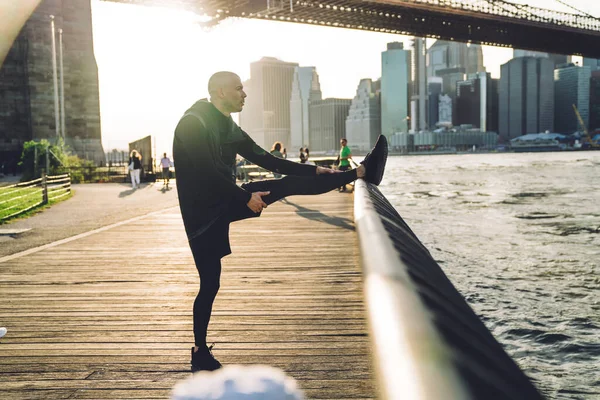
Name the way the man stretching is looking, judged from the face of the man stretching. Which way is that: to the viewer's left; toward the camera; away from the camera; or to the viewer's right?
to the viewer's right

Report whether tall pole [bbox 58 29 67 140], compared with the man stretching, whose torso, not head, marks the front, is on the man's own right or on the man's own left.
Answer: on the man's own left

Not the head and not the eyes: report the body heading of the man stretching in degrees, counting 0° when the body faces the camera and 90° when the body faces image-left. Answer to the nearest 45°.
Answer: approximately 270°

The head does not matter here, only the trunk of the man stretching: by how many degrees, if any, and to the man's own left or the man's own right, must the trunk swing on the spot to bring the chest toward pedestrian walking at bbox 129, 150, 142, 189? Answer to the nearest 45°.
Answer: approximately 90° to the man's own left

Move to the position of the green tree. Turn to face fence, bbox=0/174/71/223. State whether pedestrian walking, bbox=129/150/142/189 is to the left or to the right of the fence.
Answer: left

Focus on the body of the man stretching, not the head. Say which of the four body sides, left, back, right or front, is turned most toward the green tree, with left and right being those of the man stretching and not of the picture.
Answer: left
